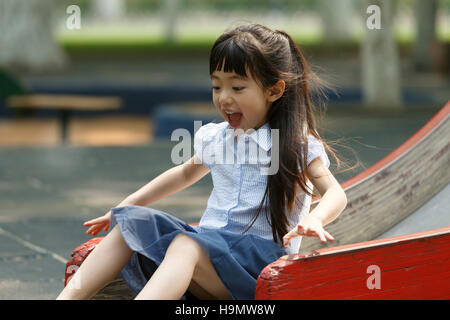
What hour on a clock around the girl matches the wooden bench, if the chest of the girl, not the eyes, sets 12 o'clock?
The wooden bench is roughly at 4 o'clock from the girl.

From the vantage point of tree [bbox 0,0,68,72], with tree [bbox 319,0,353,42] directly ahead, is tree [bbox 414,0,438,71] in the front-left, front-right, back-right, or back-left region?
front-right

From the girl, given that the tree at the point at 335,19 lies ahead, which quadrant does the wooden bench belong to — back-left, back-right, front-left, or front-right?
front-left

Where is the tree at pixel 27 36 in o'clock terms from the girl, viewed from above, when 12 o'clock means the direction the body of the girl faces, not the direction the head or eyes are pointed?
The tree is roughly at 4 o'clock from the girl.

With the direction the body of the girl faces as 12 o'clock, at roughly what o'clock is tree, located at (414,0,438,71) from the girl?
The tree is roughly at 5 o'clock from the girl.

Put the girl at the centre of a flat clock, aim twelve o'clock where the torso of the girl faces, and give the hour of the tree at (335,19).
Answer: The tree is roughly at 5 o'clock from the girl.

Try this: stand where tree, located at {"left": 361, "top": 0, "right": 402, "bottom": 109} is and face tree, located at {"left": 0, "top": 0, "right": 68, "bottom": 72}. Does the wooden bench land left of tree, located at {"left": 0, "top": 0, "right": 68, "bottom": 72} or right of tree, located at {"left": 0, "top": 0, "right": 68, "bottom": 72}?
left

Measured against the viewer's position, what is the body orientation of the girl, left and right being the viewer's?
facing the viewer and to the left of the viewer

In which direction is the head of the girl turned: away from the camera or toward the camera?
toward the camera
